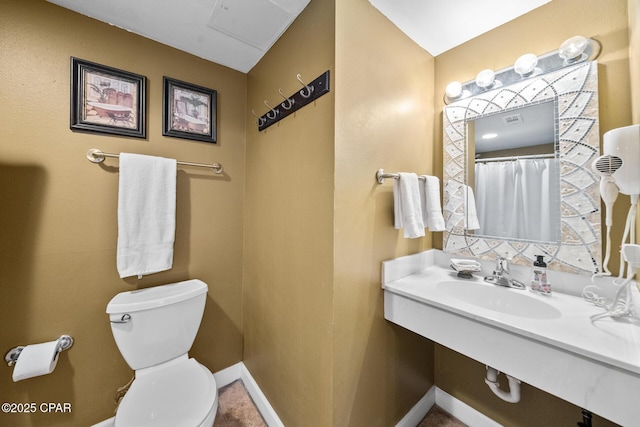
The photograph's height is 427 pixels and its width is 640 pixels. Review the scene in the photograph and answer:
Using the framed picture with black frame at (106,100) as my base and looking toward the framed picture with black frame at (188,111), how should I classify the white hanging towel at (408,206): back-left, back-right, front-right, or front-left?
front-right

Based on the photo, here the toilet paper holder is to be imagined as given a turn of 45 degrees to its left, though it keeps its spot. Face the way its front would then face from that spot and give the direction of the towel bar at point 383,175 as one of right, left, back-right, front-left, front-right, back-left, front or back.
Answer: front

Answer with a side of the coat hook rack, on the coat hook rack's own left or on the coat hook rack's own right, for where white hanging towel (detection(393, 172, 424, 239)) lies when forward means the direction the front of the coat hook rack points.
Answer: on the coat hook rack's own left

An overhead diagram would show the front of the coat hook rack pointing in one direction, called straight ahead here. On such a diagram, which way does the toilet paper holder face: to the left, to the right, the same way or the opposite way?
to the left

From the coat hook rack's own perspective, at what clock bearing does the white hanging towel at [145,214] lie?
The white hanging towel is roughly at 2 o'clock from the coat hook rack.

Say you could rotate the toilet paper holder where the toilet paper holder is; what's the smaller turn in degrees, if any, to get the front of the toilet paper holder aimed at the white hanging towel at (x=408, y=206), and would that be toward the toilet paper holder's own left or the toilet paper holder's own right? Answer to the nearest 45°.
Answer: approximately 45° to the toilet paper holder's own left

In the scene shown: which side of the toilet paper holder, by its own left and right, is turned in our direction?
front

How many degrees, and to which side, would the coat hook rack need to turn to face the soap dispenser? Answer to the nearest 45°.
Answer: approximately 135° to its left

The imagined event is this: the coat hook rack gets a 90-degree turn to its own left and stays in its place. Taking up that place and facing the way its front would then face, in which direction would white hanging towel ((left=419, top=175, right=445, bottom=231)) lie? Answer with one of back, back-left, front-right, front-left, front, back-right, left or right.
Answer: front-left

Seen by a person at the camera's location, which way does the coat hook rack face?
facing the viewer and to the left of the viewer

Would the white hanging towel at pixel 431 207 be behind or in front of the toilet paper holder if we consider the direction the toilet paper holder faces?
in front

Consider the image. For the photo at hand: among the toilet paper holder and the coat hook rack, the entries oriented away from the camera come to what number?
0
